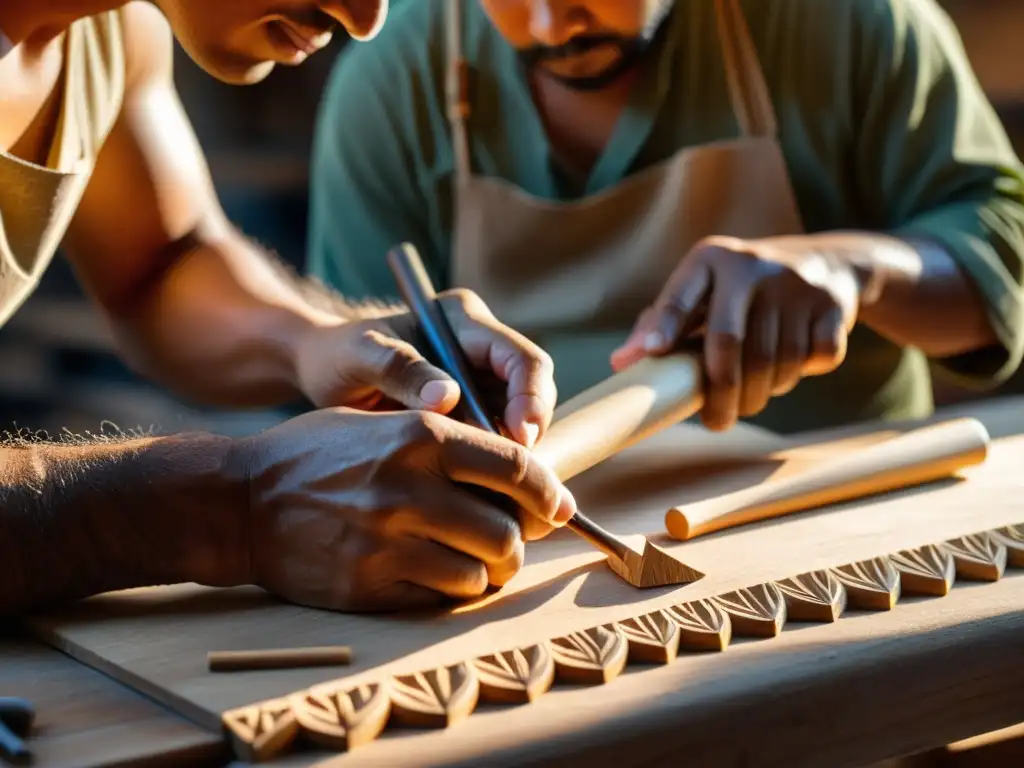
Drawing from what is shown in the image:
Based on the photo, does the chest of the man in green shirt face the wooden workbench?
yes

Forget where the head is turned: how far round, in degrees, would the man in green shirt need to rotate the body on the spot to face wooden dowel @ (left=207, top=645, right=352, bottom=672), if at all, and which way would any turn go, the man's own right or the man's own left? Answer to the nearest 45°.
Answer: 0° — they already face it

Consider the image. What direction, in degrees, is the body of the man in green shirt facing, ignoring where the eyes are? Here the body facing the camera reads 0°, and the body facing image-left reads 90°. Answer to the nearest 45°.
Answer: approximately 0°
